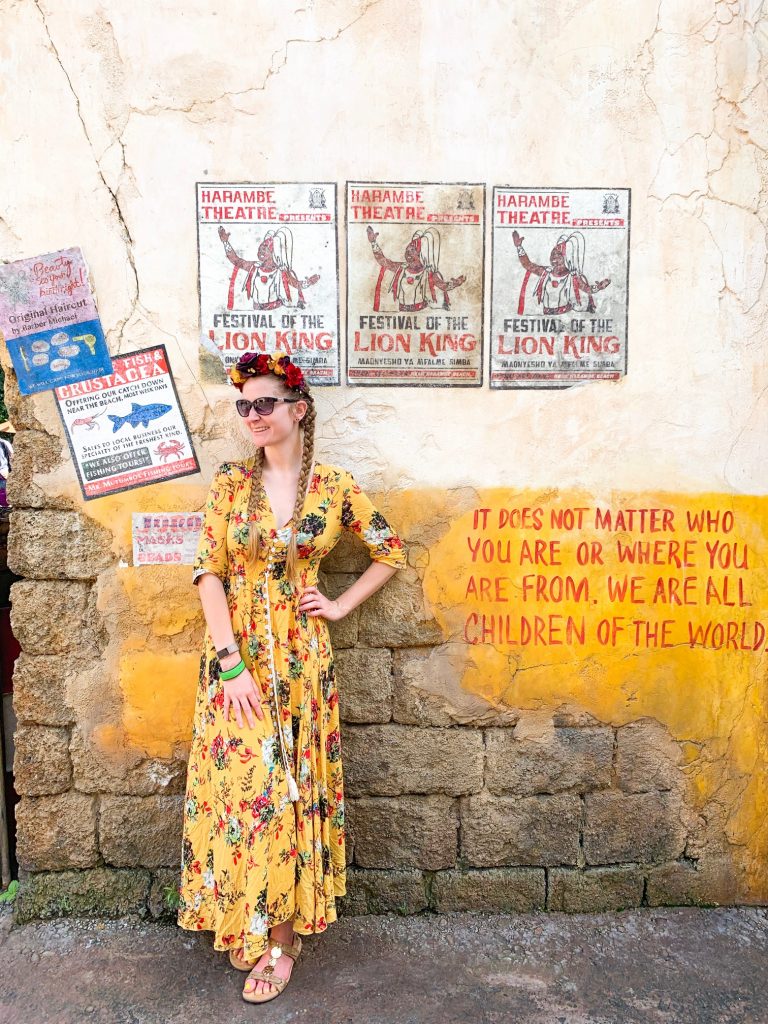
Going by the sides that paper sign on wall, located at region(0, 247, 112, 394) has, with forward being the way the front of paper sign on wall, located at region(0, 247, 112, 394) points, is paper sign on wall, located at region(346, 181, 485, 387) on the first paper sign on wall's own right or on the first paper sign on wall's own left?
on the first paper sign on wall's own left

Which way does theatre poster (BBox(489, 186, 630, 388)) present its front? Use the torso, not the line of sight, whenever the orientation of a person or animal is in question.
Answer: toward the camera

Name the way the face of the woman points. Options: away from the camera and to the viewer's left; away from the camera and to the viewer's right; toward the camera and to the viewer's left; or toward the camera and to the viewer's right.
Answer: toward the camera and to the viewer's left

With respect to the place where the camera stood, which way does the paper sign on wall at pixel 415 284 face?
facing the viewer

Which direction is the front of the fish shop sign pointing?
toward the camera

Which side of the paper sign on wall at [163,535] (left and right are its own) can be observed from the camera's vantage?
front

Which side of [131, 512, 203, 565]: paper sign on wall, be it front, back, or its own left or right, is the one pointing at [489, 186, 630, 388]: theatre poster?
left
